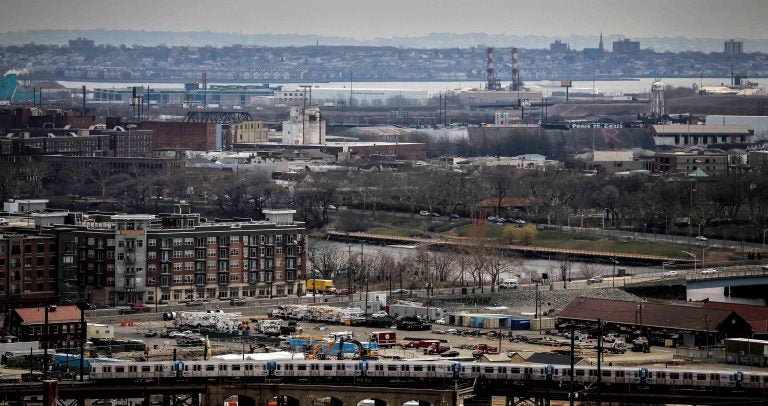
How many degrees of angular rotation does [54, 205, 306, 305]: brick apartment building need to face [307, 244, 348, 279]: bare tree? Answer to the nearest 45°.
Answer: approximately 135° to its left

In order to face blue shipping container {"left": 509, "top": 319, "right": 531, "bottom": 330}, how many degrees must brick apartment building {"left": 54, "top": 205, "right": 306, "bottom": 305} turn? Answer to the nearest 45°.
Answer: approximately 45° to its left

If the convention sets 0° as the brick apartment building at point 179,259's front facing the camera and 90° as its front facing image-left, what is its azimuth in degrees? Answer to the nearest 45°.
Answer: approximately 0°

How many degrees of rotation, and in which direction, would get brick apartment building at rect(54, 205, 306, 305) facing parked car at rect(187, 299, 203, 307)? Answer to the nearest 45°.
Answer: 0° — it already faces it

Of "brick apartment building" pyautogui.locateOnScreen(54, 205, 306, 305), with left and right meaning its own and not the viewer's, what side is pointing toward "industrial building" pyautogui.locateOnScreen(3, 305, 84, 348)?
front

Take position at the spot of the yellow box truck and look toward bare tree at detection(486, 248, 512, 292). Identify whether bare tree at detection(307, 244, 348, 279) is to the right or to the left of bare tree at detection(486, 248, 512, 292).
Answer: left

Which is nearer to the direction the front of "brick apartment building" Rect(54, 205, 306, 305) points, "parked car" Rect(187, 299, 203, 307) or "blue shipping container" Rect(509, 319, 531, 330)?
the parked car

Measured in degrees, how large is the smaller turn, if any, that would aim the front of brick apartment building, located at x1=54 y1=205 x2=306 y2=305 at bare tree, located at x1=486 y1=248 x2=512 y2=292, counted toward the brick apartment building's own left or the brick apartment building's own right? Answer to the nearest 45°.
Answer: approximately 135° to the brick apartment building's own left

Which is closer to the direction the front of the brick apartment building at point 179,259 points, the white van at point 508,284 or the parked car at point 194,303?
the parked car

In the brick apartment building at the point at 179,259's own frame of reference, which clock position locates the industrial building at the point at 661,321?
The industrial building is roughly at 10 o'clock from the brick apartment building.

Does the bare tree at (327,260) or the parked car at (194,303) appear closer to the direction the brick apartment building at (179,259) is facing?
the parked car
